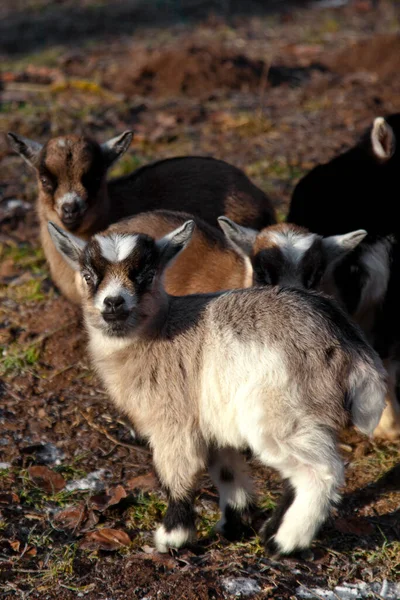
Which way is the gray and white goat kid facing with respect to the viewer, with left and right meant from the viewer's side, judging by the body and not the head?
facing to the left of the viewer

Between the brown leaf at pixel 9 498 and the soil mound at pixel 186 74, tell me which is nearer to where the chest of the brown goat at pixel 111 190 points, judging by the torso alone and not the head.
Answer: the brown leaf

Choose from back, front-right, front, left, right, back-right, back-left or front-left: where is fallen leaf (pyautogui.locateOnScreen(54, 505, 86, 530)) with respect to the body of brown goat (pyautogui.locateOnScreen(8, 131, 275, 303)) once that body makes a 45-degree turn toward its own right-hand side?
left

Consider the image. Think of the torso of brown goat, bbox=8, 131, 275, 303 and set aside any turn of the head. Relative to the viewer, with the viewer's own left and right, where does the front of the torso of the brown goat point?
facing the viewer and to the left of the viewer

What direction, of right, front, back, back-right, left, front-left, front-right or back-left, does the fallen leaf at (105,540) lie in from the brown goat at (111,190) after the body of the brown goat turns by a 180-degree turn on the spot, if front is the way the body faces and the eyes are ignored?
back-right

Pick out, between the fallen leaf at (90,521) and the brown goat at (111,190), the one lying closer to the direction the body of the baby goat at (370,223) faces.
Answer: the brown goat

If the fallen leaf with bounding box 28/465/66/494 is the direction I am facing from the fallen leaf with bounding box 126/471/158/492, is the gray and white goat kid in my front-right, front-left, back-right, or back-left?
back-left

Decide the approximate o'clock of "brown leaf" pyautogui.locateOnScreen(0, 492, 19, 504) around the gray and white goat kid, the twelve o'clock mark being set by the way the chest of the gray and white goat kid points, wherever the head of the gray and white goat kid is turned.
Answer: The brown leaf is roughly at 12 o'clock from the gray and white goat kid.

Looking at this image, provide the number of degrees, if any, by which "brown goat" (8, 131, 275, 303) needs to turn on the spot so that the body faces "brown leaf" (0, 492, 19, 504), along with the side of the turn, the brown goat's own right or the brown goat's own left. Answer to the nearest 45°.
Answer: approximately 45° to the brown goat's own left
